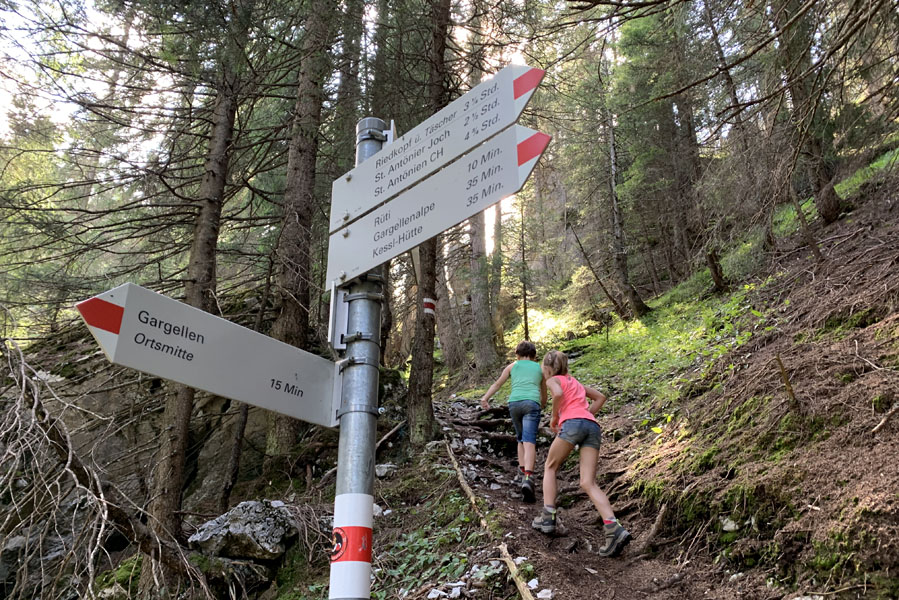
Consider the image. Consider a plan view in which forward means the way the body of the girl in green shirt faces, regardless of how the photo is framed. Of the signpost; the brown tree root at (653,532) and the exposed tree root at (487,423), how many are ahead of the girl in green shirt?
1

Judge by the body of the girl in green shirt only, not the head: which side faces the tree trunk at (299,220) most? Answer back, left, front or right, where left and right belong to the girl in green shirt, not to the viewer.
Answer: left

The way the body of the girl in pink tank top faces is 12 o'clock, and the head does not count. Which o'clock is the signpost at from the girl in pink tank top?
The signpost is roughly at 8 o'clock from the girl in pink tank top.

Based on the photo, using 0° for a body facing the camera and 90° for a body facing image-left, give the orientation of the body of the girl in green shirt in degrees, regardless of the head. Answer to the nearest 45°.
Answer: approximately 180°

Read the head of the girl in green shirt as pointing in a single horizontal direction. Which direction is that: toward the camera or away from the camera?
away from the camera

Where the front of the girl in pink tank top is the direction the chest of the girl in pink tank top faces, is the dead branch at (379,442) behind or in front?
in front

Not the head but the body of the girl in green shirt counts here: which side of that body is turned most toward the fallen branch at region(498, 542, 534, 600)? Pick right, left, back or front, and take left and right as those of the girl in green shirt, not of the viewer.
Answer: back

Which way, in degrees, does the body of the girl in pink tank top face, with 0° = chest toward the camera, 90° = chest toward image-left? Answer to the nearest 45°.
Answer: approximately 135°

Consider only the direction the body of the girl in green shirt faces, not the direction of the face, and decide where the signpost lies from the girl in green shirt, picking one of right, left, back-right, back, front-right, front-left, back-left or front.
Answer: back

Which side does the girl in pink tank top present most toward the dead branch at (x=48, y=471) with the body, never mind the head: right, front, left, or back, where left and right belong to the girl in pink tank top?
left

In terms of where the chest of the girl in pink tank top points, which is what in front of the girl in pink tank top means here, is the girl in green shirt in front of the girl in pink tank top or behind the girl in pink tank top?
in front

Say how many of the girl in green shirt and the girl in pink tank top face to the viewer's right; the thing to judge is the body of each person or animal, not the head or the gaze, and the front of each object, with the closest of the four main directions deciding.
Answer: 0

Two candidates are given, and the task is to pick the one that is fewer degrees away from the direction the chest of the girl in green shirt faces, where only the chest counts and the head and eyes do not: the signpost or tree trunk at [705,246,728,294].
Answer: the tree trunk
